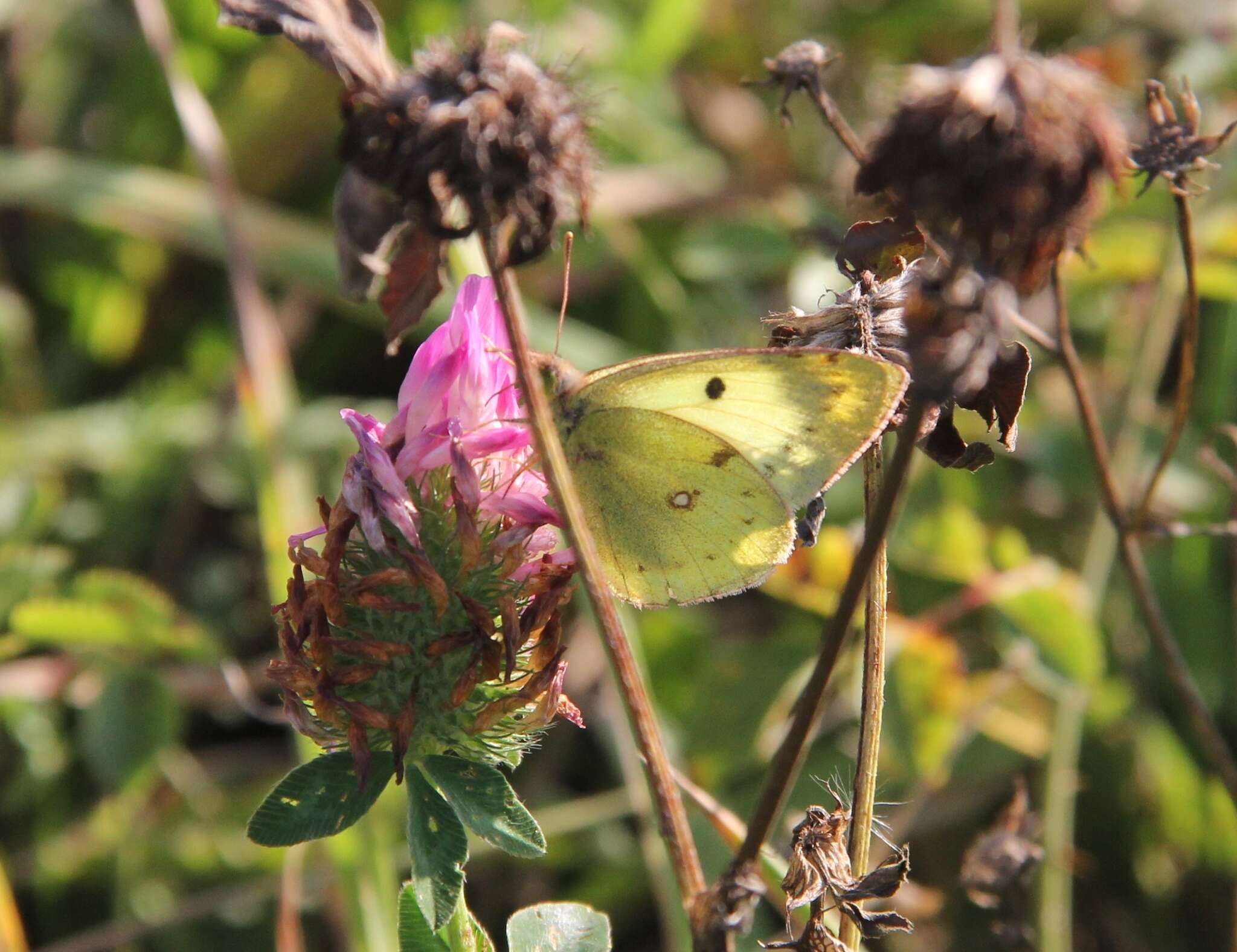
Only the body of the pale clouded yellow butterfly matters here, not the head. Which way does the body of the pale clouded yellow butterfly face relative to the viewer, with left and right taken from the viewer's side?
facing to the left of the viewer
